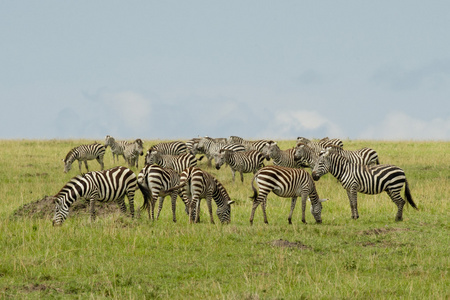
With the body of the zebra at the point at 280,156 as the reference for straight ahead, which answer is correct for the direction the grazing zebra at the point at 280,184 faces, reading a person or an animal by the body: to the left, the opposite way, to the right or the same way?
the opposite way

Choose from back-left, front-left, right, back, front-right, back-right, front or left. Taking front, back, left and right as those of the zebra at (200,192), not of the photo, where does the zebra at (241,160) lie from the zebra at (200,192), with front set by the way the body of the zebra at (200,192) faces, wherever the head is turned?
front-left

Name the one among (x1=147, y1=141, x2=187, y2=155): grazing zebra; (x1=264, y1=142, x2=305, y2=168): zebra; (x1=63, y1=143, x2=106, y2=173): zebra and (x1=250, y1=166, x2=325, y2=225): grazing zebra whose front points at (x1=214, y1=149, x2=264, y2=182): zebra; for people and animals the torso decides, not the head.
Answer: (x1=264, y1=142, x2=305, y2=168): zebra

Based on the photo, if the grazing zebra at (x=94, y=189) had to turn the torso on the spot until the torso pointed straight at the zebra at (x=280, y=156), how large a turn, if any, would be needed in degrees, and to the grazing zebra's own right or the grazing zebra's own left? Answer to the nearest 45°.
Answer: approximately 135° to the grazing zebra's own right

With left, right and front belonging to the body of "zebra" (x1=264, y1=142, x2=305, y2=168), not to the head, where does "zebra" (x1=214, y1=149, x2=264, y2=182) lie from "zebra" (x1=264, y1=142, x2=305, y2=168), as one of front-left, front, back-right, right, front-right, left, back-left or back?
front

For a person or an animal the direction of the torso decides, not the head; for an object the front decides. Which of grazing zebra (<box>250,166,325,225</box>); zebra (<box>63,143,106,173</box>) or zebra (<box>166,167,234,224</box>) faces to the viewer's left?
zebra (<box>63,143,106,173</box>)

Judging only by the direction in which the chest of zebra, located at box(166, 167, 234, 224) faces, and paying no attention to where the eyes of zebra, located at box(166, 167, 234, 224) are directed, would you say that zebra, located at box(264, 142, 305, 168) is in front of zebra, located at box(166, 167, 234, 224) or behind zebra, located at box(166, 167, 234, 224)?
in front

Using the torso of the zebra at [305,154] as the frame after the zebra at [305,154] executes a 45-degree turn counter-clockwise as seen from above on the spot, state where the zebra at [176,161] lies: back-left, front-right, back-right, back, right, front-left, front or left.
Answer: right

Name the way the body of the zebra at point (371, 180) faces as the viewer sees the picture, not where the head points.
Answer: to the viewer's left

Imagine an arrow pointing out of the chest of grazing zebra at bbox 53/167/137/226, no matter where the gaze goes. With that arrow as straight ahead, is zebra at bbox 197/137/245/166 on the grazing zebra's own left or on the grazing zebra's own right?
on the grazing zebra's own right

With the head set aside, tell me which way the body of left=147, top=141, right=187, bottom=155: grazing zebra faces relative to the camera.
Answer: to the viewer's left

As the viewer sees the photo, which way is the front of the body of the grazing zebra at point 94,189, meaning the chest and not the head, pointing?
to the viewer's left

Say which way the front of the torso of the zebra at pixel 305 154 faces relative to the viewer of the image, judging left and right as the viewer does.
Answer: facing the viewer and to the left of the viewer

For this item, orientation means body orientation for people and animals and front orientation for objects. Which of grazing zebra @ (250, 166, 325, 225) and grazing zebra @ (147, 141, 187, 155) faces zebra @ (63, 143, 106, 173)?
grazing zebra @ (147, 141, 187, 155)

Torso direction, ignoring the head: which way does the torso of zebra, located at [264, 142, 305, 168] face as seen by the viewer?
to the viewer's left

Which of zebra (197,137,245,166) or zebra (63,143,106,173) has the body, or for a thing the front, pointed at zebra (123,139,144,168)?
zebra (197,137,245,166)

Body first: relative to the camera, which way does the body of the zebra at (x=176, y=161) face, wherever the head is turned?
to the viewer's left
